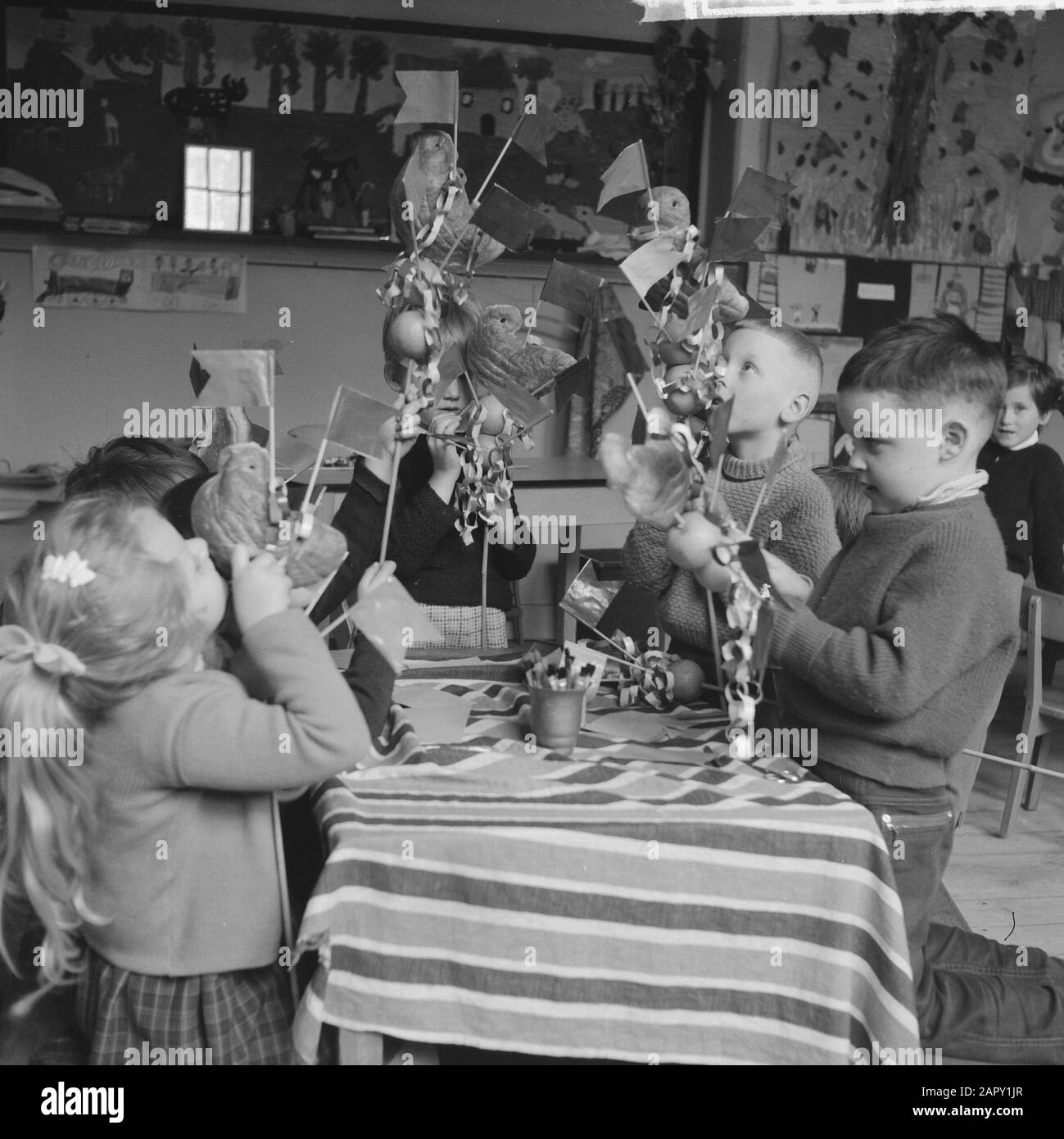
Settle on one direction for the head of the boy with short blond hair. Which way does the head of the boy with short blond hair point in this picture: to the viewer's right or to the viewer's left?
to the viewer's left

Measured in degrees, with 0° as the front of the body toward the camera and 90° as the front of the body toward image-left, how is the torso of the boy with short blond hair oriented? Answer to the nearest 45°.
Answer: approximately 45°

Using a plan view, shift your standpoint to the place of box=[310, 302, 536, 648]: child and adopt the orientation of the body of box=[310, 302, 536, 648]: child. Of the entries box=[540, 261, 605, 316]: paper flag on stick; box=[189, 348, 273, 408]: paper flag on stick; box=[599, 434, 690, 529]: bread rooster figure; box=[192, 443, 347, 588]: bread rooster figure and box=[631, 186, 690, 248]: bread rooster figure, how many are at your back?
0

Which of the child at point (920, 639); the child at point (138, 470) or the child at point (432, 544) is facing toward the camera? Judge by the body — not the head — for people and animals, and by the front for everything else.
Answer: the child at point (432, 544)

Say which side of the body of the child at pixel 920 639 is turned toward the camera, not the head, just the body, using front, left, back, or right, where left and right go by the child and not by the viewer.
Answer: left

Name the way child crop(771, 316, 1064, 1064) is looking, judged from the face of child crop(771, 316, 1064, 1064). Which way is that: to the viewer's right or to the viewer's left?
to the viewer's left

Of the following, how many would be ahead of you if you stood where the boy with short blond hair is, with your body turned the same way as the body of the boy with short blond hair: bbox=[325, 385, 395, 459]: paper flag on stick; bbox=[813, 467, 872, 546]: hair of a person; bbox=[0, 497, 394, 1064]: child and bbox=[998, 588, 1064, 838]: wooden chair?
2

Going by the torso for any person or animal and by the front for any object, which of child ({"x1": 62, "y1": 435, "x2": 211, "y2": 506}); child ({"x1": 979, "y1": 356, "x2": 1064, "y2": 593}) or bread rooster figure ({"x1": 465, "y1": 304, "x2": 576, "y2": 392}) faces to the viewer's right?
child ({"x1": 62, "y1": 435, "x2": 211, "y2": 506})

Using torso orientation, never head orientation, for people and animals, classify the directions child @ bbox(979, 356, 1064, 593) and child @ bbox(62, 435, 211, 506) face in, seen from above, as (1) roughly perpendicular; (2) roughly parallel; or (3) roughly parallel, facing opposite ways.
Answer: roughly parallel, facing opposite ways

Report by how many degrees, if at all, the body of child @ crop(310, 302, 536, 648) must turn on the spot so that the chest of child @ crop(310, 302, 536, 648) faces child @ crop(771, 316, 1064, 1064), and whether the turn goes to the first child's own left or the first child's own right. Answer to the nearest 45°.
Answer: approximately 45° to the first child's own left
